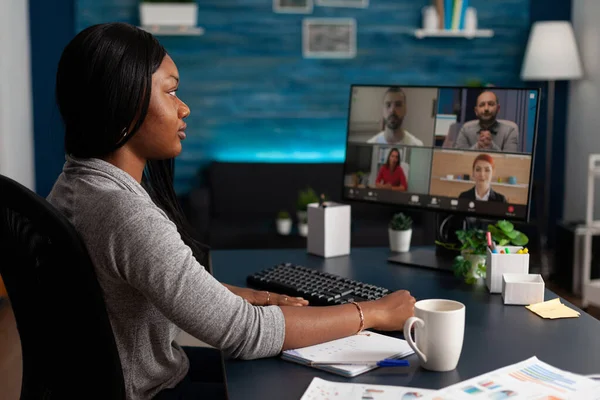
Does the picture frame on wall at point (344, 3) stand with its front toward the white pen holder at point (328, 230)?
yes

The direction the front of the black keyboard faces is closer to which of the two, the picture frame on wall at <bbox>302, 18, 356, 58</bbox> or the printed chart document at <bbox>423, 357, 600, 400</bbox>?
the printed chart document

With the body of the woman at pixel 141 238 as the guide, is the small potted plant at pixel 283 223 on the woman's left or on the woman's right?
on the woman's left

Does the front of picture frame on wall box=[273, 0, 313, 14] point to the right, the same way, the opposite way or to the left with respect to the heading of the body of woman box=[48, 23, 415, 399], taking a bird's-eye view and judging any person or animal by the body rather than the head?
to the right

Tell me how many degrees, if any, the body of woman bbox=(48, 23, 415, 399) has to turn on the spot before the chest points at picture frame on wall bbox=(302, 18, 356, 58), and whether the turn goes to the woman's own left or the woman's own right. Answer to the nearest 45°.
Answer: approximately 90° to the woman's own left

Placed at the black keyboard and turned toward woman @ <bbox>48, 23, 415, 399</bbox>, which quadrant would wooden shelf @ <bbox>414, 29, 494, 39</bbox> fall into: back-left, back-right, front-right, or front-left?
back-right

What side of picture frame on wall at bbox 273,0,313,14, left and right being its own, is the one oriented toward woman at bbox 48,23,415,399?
front

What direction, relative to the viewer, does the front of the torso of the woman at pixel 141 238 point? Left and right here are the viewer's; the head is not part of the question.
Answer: facing to the right of the viewer

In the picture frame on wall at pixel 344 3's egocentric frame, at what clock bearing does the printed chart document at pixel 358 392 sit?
The printed chart document is roughly at 12 o'clock from the picture frame on wall.

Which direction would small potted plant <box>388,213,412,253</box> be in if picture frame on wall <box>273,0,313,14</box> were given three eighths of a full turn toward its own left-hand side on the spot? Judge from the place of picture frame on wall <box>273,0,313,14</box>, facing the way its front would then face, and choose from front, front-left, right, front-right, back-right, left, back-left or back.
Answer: back-right

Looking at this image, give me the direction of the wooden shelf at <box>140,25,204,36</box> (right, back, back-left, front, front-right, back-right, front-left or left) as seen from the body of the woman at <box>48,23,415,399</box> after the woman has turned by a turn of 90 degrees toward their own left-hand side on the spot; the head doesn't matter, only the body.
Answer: front

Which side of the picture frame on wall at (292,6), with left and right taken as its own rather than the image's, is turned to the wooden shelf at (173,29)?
right

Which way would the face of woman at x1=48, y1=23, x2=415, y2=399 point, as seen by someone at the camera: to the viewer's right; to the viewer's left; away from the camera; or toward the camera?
to the viewer's right
